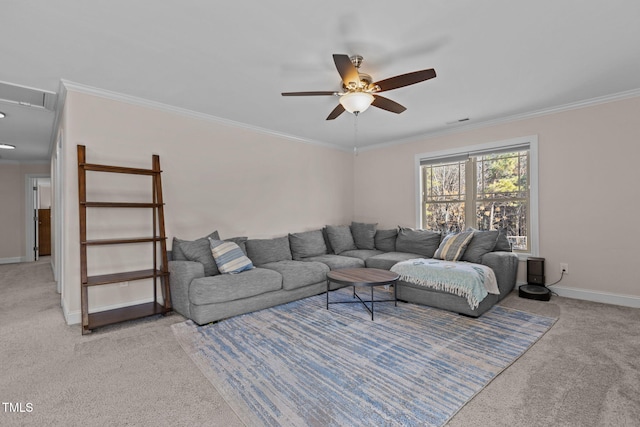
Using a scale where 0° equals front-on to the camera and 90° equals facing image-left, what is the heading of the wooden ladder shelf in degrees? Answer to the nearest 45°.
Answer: approximately 315°

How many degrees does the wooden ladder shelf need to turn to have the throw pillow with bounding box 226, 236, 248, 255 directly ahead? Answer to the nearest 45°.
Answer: approximately 45° to its left

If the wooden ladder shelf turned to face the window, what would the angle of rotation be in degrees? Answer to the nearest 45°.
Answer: approximately 45° to its left

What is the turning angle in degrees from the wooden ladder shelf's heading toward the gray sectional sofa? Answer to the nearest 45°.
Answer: approximately 45° to its left

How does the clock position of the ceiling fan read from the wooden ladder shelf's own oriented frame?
The ceiling fan is roughly at 12 o'clock from the wooden ladder shelf.

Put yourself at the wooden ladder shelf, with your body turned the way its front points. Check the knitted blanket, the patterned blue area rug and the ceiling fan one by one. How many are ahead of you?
3

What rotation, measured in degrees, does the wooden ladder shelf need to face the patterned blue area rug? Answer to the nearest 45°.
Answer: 0° — it already faces it

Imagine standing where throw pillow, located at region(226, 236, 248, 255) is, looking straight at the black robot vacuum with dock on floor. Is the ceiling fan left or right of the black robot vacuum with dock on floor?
right
